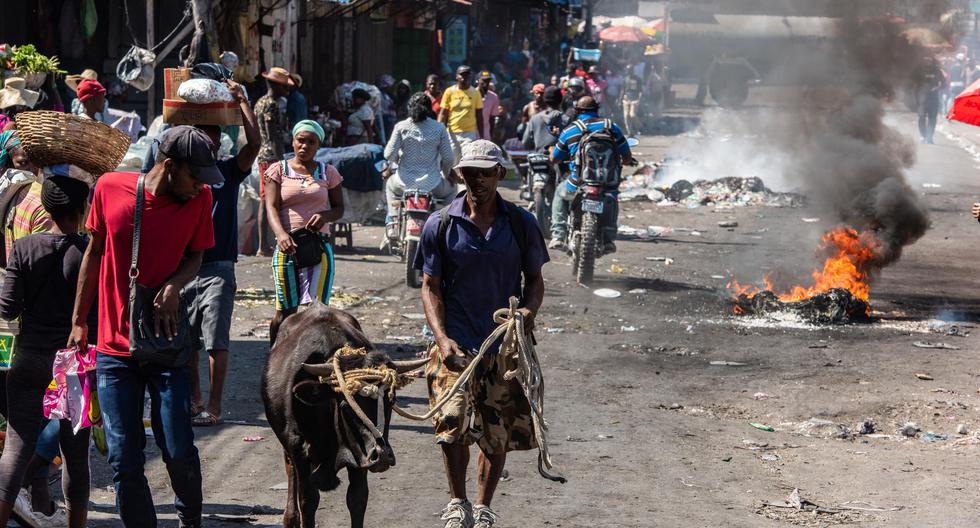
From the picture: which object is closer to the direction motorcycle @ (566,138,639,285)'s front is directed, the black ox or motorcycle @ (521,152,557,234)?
the motorcycle

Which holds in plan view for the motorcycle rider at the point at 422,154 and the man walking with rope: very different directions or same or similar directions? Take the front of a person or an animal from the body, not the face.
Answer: very different directions

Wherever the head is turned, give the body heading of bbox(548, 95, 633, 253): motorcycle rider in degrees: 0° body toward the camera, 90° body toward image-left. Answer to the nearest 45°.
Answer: approximately 180°

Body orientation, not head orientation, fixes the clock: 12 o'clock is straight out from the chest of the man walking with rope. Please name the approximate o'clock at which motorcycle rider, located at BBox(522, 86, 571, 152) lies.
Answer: The motorcycle rider is roughly at 6 o'clock from the man walking with rope.

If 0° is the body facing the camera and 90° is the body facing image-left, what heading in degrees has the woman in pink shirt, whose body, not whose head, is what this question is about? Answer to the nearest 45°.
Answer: approximately 0°

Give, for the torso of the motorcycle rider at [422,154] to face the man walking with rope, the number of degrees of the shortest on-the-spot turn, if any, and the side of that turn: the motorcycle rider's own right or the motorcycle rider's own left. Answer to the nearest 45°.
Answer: approximately 180°

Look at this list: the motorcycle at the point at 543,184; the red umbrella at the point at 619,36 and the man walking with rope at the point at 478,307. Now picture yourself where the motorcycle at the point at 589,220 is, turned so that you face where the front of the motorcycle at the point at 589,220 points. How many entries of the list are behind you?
1

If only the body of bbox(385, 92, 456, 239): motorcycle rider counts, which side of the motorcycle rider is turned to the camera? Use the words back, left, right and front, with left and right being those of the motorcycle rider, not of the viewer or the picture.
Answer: back

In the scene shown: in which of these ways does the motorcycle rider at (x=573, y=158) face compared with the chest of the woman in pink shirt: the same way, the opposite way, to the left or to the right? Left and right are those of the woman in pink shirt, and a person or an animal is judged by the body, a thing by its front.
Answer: the opposite way

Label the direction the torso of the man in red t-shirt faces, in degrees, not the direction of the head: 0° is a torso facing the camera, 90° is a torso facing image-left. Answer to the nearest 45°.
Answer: approximately 315°
